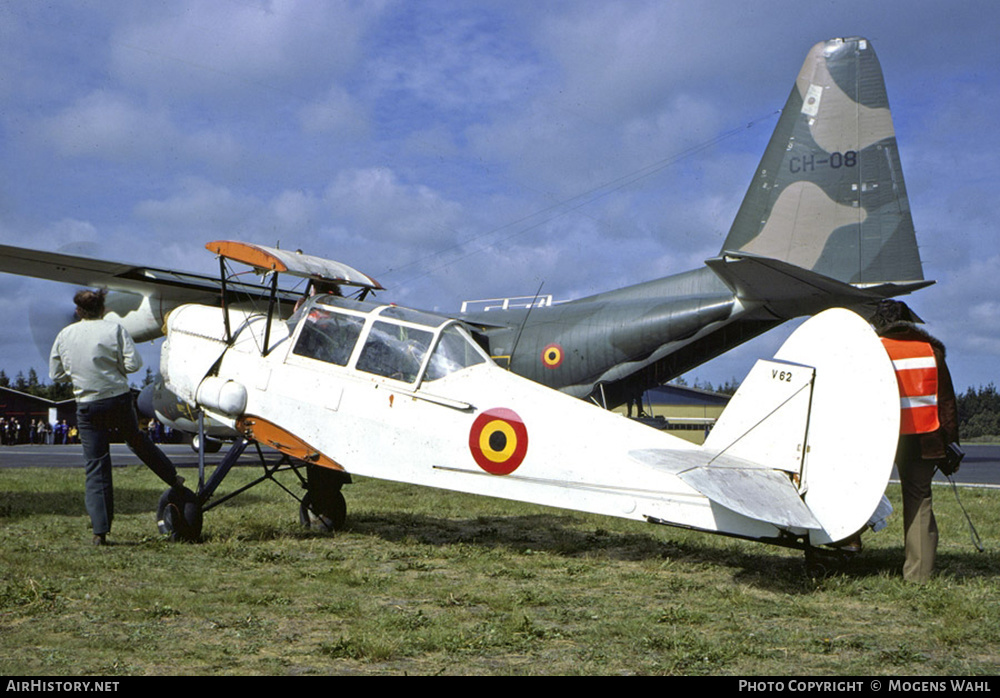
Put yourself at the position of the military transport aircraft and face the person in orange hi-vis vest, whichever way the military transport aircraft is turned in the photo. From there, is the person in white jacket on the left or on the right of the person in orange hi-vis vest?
right

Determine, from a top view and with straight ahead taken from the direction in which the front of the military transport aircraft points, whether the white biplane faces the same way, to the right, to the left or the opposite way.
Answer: the same way

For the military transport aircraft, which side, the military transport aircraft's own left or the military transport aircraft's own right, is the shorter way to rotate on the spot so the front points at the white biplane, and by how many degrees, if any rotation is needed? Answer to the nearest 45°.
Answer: approximately 90° to the military transport aircraft's own left

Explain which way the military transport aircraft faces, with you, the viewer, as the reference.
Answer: facing away from the viewer and to the left of the viewer

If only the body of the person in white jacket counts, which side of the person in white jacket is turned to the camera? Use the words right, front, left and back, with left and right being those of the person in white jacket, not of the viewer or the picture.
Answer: back

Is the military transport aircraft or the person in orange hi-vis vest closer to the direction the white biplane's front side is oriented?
the military transport aircraft

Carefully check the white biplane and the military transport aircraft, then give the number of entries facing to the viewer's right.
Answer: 0

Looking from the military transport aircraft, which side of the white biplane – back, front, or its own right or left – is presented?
right

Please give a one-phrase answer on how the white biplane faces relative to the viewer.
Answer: facing away from the viewer and to the left of the viewer

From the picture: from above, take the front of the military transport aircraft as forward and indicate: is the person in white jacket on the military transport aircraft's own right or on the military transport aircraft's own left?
on the military transport aircraft's own left

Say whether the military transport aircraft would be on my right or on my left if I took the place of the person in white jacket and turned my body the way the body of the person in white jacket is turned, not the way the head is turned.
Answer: on my right

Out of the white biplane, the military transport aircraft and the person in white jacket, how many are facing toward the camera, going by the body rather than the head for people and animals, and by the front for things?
0
